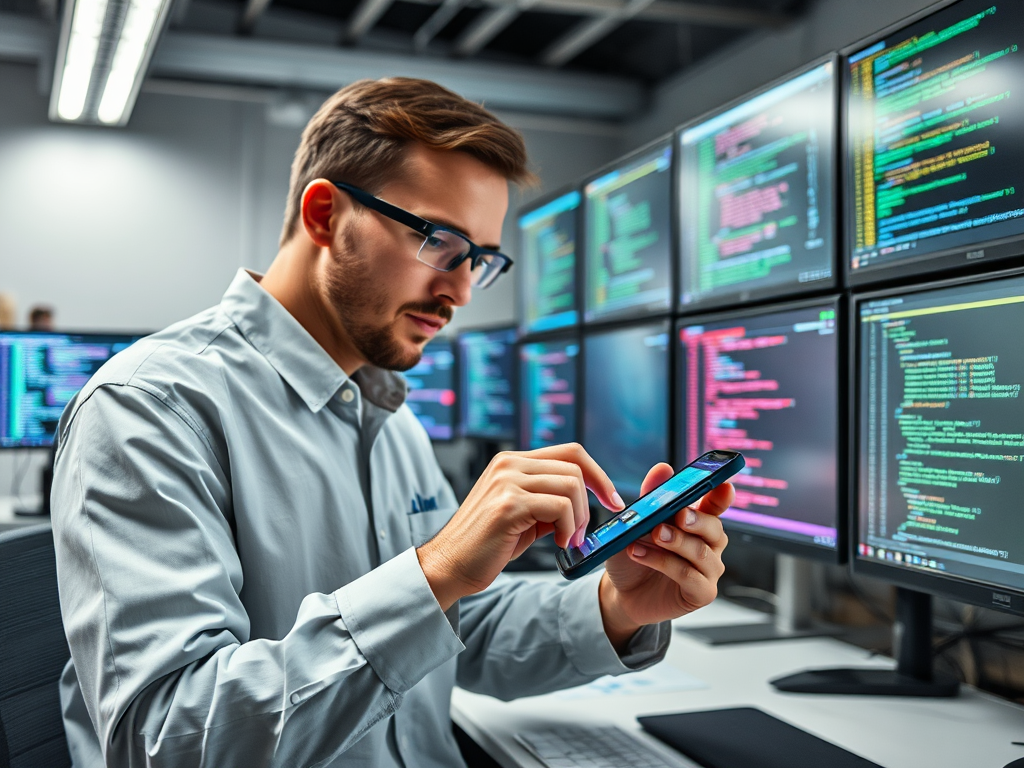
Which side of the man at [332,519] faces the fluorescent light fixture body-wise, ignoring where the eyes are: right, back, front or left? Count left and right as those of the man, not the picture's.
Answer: back

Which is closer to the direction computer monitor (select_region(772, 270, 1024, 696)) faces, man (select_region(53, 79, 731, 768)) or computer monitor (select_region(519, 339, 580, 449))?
the man

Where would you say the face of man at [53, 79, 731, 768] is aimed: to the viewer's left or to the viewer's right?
to the viewer's right

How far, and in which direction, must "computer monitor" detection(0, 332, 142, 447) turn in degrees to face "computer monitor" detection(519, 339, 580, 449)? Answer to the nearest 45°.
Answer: approximately 45° to its left

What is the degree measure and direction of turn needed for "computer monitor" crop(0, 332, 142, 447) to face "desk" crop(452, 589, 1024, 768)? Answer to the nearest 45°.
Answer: approximately 45° to its left

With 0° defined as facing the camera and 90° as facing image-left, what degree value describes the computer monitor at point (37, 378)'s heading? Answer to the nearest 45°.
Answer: approximately 0°

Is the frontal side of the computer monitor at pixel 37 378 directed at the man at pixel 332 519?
yes

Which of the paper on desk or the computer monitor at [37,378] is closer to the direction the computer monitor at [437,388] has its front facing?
the paper on desk

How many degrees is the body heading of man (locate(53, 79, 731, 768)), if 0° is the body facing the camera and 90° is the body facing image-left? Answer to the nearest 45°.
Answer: approximately 315°

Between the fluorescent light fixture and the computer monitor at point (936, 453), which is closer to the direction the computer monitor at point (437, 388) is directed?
the computer monitor

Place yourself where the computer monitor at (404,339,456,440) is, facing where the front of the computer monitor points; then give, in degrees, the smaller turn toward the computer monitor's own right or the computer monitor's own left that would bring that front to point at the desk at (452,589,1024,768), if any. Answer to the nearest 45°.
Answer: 0° — it already faces it

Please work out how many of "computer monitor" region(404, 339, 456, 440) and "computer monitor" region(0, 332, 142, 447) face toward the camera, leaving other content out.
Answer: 2

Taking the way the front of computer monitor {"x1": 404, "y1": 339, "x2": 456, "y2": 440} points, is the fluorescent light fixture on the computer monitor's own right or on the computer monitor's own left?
on the computer monitor's own right
